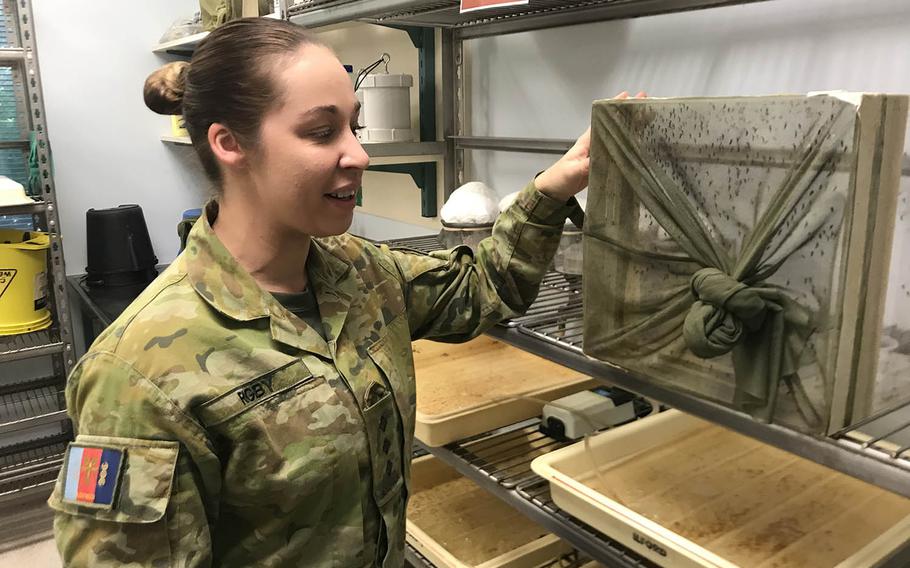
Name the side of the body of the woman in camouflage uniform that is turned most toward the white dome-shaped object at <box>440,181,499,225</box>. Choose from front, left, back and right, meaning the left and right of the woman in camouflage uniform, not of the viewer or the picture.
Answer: left

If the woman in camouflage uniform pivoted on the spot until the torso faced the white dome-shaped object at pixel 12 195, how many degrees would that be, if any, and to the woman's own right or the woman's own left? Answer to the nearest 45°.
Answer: approximately 180°

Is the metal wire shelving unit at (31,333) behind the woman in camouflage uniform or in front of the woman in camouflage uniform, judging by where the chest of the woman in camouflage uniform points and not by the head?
behind

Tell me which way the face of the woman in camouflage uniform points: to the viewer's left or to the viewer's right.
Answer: to the viewer's right

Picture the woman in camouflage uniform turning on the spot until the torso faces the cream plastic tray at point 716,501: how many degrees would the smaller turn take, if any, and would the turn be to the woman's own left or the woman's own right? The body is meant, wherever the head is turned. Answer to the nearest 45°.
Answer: approximately 45° to the woman's own left

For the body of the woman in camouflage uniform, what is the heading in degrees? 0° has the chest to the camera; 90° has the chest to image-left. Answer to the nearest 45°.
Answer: approximately 315°

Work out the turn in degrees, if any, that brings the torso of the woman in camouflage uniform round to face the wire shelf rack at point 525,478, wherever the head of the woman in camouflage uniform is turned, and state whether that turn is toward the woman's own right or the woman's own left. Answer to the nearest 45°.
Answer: approximately 90° to the woman's own left

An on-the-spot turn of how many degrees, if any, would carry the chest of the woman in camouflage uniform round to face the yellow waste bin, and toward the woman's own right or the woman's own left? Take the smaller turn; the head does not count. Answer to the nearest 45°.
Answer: approximately 180°

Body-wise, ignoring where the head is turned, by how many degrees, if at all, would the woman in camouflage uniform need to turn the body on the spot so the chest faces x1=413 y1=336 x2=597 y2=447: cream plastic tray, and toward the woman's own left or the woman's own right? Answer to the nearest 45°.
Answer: approximately 90° to the woman's own left
